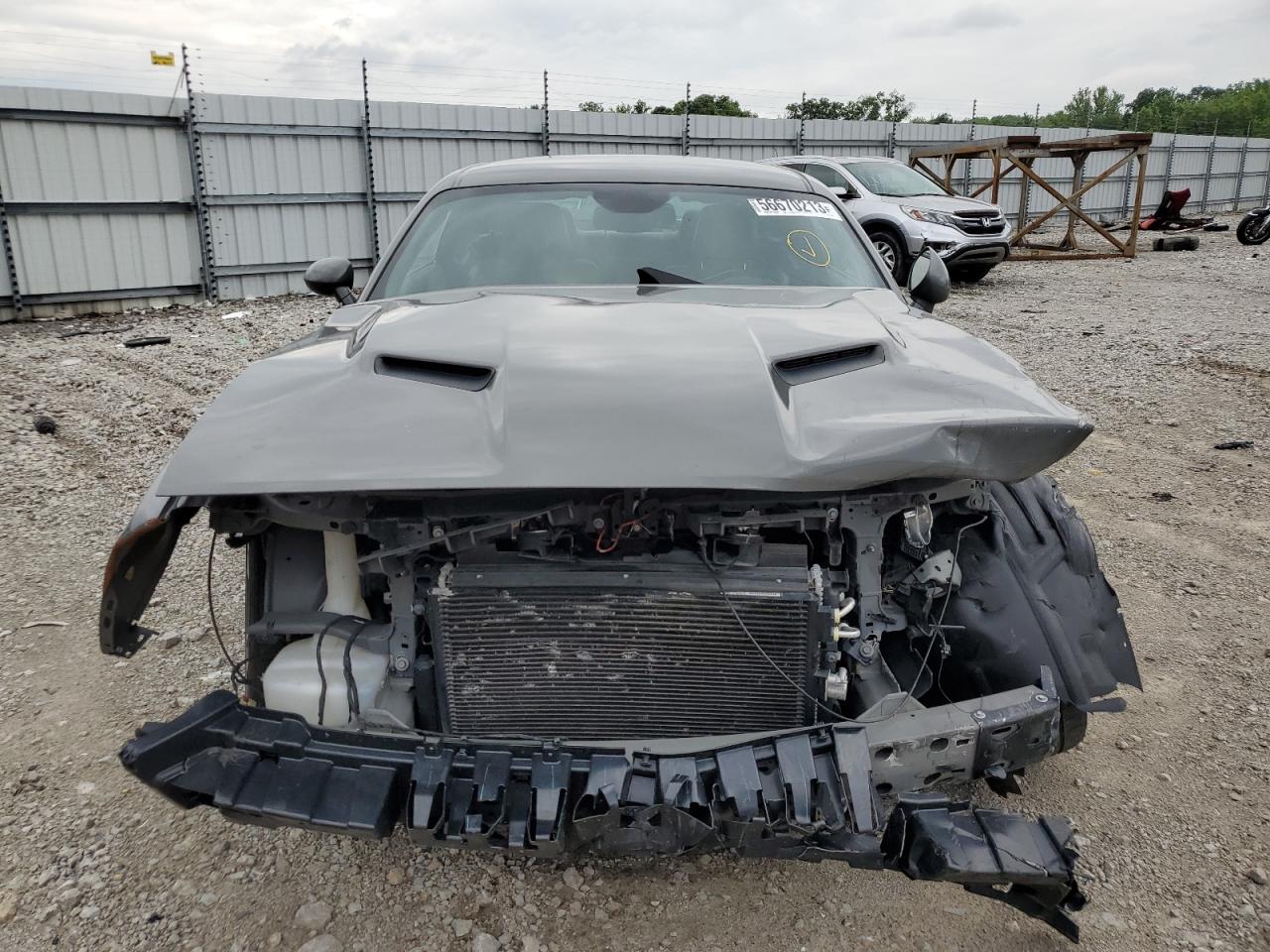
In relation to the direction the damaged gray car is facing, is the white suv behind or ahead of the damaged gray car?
behind

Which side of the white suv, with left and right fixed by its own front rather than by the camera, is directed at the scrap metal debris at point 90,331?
right

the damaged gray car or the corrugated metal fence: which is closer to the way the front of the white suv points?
the damaged gray car

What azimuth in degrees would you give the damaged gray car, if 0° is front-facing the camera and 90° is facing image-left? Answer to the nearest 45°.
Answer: approximately 0°

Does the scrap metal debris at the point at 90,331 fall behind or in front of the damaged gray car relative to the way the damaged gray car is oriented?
behind

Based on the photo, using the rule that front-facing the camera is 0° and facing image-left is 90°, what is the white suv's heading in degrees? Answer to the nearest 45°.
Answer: approximately 315°
